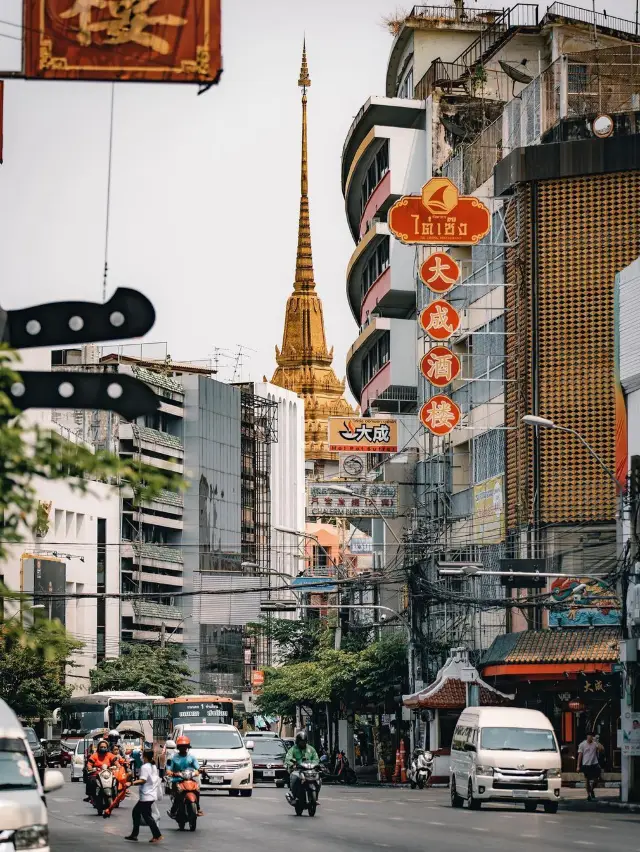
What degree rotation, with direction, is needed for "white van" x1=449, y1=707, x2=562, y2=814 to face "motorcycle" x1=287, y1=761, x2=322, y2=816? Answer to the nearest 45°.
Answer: approximately 90° to its right

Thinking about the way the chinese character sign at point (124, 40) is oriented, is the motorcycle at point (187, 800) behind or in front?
behind

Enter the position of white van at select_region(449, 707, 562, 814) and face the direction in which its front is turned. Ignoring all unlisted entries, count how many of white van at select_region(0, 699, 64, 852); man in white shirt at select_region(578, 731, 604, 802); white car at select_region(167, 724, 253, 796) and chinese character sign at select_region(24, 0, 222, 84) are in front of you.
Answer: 2

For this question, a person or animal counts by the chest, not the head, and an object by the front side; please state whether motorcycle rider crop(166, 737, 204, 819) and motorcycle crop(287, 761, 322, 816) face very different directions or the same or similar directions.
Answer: same or similar directions

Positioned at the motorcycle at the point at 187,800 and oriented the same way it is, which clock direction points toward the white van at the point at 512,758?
The white van is roughly at 8 o'clock from the motorcycle.

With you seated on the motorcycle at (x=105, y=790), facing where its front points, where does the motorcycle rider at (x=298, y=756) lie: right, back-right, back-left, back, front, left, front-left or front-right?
front-left

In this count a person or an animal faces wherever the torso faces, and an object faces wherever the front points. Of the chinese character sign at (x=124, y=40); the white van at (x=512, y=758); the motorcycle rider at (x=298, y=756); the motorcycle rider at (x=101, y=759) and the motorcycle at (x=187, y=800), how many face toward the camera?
5

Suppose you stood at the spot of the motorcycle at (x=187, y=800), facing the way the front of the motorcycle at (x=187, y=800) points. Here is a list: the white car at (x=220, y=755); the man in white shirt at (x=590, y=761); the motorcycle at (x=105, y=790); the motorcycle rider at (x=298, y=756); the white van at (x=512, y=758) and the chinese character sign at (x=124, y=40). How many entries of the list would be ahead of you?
1

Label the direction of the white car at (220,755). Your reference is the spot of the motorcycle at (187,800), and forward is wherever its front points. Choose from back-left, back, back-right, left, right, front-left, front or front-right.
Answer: back

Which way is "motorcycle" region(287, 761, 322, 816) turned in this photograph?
toward the camera

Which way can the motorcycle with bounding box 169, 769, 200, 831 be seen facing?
toward the camera

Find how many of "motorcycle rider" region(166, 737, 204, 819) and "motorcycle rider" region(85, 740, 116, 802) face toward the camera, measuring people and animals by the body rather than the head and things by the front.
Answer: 2

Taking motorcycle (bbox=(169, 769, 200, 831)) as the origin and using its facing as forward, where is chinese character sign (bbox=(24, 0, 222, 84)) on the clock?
The chinese character sign is roughly at 12 o'clock from the motorcycle.

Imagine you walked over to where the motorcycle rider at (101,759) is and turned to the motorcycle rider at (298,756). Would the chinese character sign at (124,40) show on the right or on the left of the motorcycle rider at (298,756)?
right

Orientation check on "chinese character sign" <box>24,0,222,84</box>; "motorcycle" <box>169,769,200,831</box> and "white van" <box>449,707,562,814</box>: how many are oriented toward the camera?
3

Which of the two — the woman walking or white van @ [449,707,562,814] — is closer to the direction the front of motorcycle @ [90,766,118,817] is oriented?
the woman walking

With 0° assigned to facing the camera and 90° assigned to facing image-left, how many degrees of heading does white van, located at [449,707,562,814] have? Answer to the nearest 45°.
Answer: approximately 0°
